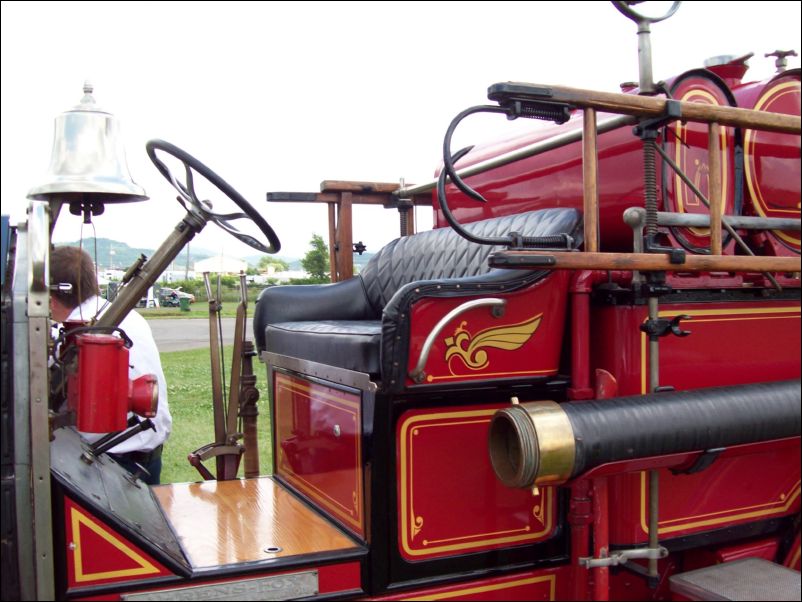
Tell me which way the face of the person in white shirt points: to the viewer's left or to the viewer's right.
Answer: to the viewer's left

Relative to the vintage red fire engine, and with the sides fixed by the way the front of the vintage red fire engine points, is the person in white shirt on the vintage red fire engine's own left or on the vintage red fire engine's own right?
on the vintage red fire engine's own right

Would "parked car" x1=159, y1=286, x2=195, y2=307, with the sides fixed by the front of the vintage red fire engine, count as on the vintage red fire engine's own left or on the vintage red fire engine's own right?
on the vintage red fire engine's own right
